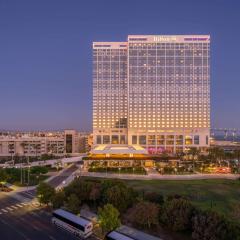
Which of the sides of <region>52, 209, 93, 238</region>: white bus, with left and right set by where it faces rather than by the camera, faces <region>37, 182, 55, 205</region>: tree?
front

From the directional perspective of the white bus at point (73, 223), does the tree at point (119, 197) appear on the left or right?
on its right

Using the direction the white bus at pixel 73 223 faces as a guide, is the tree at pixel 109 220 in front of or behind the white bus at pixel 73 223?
behind

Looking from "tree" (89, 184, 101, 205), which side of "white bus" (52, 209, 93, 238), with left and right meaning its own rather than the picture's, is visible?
right

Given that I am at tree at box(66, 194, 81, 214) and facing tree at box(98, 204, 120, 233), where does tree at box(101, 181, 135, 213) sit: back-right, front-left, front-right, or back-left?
front-left

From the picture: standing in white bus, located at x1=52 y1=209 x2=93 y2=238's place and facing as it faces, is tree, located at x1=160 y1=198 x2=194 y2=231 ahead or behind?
behind

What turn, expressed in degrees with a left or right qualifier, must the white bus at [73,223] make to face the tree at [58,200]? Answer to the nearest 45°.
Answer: approximately 45° to its right

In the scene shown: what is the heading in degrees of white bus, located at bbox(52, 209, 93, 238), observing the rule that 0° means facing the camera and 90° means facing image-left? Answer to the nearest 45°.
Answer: approximately 135°

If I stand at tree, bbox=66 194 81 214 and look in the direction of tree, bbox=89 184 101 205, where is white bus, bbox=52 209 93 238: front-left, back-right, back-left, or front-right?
back-right

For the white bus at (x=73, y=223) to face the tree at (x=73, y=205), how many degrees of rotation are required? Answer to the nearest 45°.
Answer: approximately 45° to its right

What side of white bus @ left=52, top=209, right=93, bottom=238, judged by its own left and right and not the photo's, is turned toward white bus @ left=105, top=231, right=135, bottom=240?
back

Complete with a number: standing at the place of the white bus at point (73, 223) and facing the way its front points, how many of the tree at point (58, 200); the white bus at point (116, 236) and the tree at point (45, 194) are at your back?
1

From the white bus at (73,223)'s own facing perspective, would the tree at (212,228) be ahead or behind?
behind

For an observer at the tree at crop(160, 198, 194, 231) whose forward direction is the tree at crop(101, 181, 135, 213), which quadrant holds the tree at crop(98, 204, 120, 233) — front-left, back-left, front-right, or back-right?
front-left
